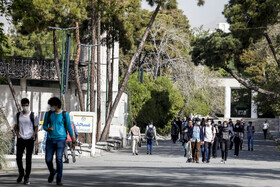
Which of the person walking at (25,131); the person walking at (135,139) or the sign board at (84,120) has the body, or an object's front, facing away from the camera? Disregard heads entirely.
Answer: the person walking at (135,139)

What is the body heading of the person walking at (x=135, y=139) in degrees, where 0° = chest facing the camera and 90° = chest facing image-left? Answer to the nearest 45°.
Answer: approximately 180°

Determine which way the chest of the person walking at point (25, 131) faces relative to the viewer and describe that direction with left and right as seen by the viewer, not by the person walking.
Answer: facing the viewer

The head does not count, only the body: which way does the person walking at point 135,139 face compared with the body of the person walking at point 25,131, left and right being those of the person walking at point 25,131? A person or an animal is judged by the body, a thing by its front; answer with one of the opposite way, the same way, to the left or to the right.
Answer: the opposite way

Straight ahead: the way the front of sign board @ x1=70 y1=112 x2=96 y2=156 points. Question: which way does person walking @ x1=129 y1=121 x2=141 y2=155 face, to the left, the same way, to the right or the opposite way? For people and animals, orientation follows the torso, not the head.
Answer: the opposite way
